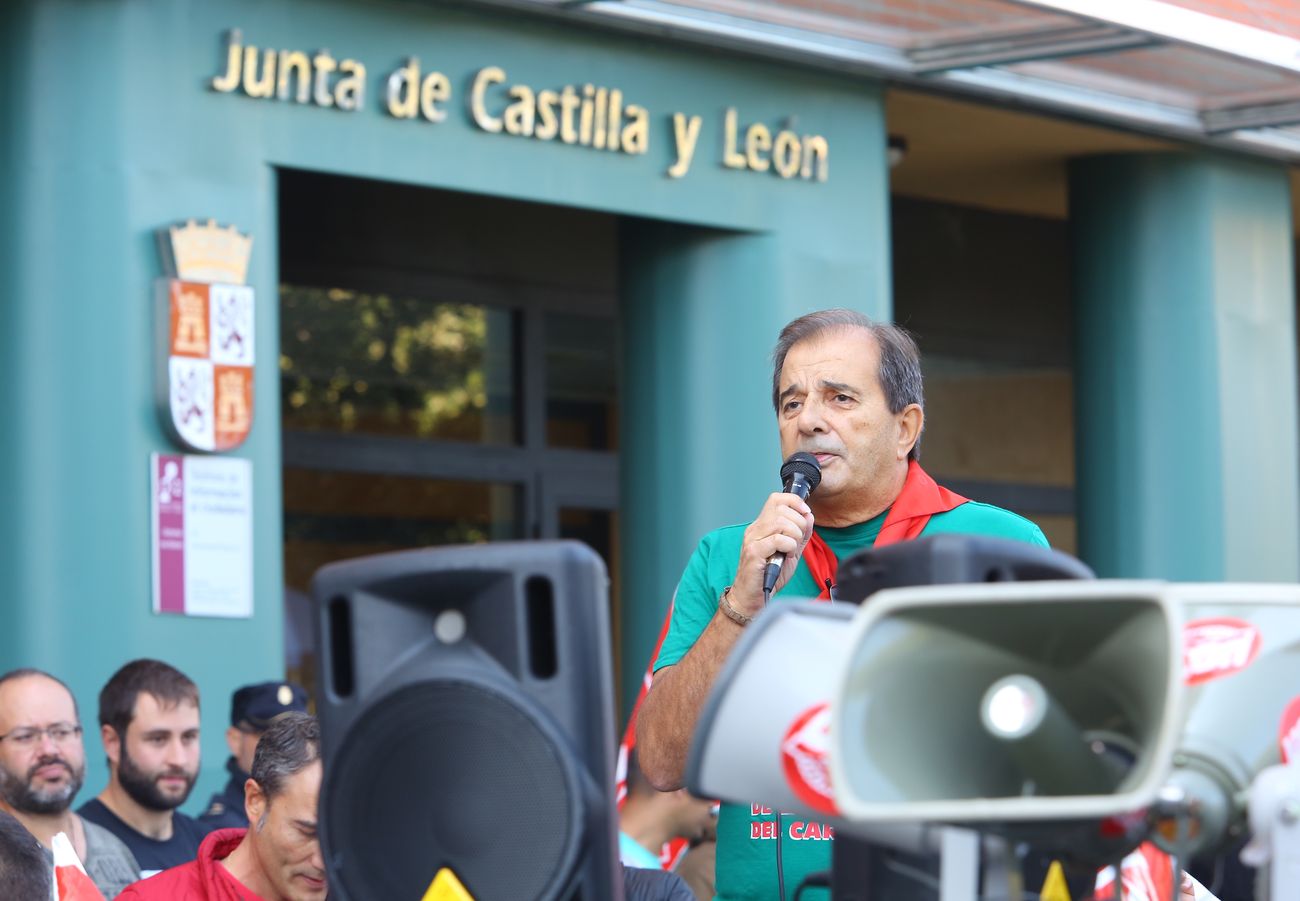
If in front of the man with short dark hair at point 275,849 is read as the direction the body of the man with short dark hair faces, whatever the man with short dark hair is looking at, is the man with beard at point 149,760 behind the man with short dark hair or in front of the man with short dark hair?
behind

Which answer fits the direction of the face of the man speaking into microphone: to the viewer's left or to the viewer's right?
to the viewer's left

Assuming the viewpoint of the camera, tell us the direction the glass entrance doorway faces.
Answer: facing the viewer and to the right of the viewer

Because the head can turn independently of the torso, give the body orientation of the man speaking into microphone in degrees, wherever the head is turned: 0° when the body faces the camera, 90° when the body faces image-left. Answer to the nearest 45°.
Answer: approximately 45°

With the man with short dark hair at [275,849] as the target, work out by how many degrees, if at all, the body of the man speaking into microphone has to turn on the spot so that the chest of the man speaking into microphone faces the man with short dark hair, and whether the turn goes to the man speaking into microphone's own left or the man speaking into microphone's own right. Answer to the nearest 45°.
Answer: approximately 90° to the man speaking into microphone's own right

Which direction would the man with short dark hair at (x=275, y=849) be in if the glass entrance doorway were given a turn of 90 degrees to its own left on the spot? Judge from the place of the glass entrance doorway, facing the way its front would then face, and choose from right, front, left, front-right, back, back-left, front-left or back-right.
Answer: back-right

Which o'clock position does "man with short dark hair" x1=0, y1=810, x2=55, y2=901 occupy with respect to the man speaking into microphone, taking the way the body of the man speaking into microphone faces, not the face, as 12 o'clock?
The man with short dark hair is roughly at 1 o'clock from the man speaking into microphone.
